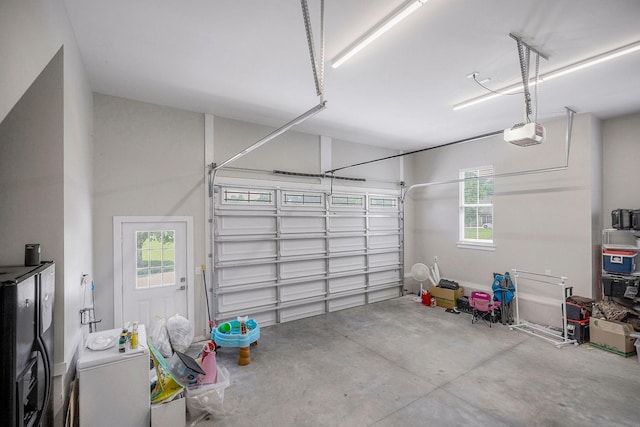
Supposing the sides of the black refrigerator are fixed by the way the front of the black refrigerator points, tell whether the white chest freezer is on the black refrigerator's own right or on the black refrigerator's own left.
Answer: on the black refrigerator's own left

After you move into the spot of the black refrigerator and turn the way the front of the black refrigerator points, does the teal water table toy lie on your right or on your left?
on your left

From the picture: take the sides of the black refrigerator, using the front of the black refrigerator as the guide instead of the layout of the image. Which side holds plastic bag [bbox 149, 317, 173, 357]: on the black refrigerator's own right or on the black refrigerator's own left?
on the black refrigerator's own left

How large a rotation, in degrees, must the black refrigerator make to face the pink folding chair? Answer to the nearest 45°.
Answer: approximately 45° to its left

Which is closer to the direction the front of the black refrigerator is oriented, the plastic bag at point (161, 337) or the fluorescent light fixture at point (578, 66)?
the fluorescent light fixture

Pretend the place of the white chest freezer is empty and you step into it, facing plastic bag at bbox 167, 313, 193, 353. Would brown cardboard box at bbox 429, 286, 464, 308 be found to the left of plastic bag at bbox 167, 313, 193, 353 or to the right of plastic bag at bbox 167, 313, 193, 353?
right

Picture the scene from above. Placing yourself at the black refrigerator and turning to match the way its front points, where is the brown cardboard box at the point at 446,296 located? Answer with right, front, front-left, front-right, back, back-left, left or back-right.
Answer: front-left

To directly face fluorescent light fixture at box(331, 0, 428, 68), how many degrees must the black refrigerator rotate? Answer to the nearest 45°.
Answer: approximately 45° to its left

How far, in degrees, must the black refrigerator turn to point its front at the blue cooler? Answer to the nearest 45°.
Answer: approximately 45° to its left

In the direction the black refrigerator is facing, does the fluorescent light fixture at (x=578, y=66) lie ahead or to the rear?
ahead

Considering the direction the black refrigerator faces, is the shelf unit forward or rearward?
forward

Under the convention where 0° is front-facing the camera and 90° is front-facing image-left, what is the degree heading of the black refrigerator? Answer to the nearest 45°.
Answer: approximately 315°

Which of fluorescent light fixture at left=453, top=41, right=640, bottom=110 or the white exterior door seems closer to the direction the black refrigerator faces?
the fluorescent light fixture

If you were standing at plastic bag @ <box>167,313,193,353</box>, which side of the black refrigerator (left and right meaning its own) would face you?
left

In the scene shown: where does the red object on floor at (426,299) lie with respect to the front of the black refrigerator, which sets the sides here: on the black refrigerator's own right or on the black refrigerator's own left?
on the black refrigerator's own left
